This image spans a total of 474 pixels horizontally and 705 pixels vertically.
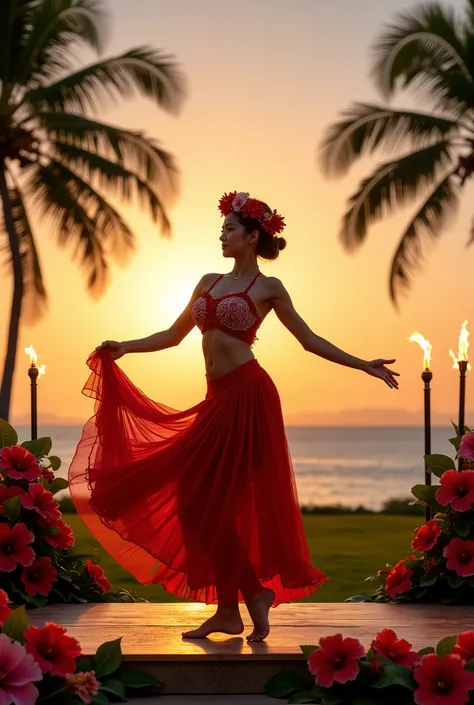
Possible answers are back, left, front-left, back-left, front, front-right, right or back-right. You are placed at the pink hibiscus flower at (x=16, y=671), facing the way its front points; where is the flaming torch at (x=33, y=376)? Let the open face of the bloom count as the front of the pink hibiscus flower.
back

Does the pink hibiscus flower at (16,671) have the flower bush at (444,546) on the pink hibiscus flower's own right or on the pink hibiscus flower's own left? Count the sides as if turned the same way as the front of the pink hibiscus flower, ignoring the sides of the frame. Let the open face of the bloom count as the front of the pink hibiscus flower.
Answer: on the pink hibiscus flower's own left

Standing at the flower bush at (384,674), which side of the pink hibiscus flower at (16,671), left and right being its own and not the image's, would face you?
left

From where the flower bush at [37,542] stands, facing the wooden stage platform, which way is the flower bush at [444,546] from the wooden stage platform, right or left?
left

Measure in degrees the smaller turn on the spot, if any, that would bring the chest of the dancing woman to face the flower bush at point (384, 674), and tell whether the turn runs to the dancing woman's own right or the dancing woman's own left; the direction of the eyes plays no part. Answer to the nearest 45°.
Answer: approximately 90° to the dancing woman's own left

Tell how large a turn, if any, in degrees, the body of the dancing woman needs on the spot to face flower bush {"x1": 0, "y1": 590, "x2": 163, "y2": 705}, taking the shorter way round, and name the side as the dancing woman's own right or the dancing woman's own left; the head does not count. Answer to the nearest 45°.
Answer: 0° — they already face it

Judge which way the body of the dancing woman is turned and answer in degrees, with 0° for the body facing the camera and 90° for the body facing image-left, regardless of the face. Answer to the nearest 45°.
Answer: approximately 45°

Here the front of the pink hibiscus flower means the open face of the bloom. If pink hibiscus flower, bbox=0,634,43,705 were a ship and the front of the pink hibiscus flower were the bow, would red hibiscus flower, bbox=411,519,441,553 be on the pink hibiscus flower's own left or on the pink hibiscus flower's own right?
on the pink hibiscus flower's own left

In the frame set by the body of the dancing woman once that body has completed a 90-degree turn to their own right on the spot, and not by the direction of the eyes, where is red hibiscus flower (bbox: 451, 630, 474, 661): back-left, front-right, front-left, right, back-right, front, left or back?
back

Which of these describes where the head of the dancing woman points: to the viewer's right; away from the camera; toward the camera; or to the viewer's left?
to the viewer's left
